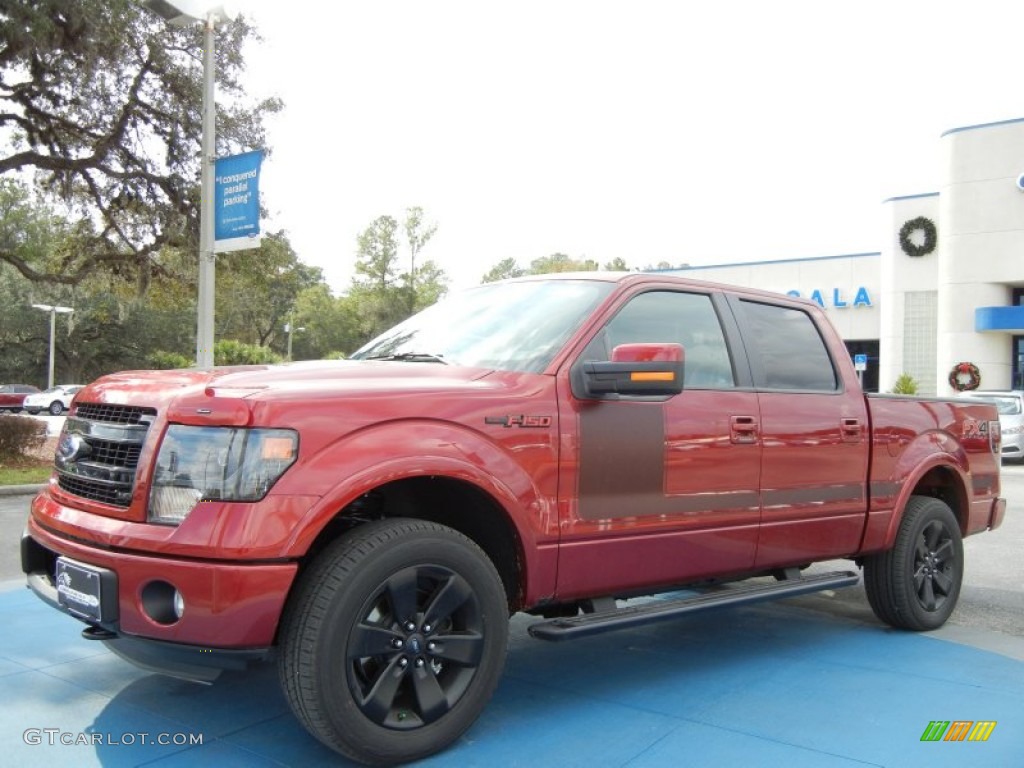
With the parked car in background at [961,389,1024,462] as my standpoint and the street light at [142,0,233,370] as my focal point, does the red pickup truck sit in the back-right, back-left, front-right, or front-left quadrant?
front-left

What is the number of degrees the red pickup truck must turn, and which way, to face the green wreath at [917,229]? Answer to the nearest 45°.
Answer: approximately 180°

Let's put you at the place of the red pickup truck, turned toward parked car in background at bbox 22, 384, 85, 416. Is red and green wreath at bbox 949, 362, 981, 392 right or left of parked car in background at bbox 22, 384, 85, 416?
right

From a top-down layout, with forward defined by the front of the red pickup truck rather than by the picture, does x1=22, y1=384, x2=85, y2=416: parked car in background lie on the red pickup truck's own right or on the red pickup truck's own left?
on the red pickup truck's own right

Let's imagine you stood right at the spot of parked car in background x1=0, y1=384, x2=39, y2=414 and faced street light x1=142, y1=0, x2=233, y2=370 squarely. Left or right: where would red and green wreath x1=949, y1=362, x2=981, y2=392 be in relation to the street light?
left

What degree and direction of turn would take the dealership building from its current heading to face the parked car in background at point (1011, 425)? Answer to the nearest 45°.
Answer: approximately 45° to its left

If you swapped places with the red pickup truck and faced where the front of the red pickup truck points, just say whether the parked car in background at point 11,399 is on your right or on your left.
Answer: on your right

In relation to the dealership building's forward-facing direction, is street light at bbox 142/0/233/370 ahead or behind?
ahead

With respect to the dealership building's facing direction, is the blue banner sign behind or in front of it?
in front

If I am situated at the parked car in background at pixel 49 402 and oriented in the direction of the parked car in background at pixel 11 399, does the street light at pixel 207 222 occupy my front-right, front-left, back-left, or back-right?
back-left

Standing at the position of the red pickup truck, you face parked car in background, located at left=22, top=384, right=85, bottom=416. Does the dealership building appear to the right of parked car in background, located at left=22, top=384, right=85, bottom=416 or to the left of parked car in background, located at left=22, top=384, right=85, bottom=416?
right

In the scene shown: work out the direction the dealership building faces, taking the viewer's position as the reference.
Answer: facing the viewer and to the left of the viewer

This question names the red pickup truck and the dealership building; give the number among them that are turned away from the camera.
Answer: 0

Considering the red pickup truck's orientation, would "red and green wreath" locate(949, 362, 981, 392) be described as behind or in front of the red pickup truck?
behind

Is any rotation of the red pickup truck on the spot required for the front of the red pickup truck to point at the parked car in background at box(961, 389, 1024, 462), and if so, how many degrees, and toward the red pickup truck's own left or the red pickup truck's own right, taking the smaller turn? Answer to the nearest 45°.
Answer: approximately 180°

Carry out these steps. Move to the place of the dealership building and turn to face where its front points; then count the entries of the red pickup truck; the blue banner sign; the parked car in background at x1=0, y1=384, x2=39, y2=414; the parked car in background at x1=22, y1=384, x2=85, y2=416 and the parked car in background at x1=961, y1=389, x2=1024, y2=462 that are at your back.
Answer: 0

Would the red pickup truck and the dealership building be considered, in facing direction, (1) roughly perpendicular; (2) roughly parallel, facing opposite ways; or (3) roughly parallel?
roughly parallel
